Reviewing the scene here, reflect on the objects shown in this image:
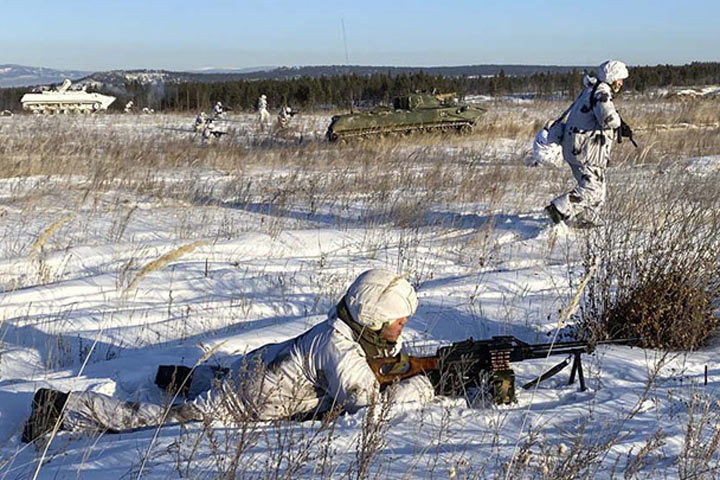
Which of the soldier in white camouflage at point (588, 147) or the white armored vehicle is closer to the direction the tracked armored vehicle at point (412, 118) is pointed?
the soldier in white camouflage

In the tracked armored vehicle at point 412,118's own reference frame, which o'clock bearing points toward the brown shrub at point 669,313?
The brown shrub is roughly at 3 o'clock from the tracked armored vehicle.

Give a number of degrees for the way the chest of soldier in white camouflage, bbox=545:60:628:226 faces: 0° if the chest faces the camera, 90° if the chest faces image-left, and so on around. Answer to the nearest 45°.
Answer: approximately 270°

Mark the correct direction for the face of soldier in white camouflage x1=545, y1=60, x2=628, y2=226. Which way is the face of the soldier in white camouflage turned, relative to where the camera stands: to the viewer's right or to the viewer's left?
to the viewer's right

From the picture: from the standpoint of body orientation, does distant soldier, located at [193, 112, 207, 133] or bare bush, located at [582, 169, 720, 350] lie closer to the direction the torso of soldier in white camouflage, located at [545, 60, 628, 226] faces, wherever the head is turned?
the bare bush

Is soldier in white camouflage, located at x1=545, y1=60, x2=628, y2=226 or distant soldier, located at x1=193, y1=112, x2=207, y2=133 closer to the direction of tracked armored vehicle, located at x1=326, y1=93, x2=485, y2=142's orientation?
the soldier in white camouflage

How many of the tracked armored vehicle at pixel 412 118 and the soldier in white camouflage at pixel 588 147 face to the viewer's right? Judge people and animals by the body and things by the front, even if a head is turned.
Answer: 2

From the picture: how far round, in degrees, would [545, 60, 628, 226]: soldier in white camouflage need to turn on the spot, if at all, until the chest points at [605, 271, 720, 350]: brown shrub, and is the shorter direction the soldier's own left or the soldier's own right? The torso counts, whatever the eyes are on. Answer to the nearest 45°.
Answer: approximately 90° to the soldier's own right

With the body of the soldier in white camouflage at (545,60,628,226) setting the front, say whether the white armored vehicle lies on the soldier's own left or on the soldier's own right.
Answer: on the soldier's own left

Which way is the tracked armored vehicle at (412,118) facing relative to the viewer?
to the viewer's right

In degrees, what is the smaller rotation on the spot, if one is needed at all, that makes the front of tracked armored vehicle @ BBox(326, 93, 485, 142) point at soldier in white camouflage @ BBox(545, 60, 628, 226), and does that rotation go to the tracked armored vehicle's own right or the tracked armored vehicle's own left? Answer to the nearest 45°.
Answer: approximately 90° to the tracked armored vehicle's own right

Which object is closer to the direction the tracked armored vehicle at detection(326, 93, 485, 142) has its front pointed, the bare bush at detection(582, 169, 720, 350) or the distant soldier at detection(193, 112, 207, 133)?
the bare bush

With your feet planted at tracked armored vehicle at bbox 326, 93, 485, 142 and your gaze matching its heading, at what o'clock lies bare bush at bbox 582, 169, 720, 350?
The bare bush is roughly at 3 o'clock from the tracked armored vehicle.
